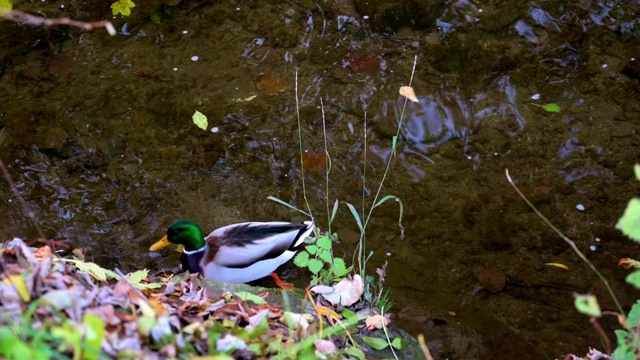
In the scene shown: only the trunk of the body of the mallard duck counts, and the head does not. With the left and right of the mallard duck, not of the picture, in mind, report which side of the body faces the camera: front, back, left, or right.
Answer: left

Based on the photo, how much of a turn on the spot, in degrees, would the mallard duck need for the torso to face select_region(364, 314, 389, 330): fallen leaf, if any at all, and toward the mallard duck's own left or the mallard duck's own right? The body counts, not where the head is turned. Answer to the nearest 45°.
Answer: approximately 135° to the mallard duck's own left

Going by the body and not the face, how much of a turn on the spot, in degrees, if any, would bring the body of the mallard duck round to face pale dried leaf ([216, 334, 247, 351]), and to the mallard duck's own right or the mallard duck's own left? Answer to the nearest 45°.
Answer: approximately 90° to the mallard duck's own left

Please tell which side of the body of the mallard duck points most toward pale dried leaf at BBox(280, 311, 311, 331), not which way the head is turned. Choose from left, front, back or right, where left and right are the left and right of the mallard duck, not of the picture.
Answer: left

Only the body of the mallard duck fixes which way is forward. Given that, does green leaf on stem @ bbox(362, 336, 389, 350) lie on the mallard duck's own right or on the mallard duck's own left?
on the mallard duck's own left

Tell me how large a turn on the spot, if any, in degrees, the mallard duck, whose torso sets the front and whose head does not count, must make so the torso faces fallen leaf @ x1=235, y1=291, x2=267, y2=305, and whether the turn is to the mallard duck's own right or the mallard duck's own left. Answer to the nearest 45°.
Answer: approximately 90° to the mallard duck's own left

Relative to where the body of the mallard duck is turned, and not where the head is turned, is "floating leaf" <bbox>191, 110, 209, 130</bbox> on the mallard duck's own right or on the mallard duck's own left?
on the mallard duck's own right

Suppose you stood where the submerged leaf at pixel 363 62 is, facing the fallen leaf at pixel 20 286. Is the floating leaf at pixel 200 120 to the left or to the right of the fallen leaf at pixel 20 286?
right

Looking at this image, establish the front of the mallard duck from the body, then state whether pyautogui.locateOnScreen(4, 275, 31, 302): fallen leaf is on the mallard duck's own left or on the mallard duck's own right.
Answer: on the mallard duck's own left

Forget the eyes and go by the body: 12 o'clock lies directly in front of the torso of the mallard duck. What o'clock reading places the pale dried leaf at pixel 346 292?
The pale dried leaf is roughly at 8 o'clock from the mallard duck.

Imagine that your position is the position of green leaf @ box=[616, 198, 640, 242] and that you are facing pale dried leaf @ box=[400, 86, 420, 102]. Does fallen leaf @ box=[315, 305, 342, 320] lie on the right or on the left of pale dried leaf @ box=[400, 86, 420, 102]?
left

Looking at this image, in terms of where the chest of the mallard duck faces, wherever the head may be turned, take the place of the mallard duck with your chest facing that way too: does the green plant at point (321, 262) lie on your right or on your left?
on your left
